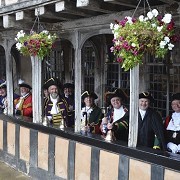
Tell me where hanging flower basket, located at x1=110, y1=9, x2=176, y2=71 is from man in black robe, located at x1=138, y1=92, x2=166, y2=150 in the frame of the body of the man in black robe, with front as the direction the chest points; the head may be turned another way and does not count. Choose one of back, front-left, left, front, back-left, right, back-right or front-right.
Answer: front-left

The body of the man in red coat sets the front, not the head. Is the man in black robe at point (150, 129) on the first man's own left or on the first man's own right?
on the first man's own left

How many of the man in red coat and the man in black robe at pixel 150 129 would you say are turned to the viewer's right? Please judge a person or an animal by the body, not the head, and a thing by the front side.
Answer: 0

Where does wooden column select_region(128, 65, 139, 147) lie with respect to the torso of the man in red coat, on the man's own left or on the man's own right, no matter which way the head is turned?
on the man's own left

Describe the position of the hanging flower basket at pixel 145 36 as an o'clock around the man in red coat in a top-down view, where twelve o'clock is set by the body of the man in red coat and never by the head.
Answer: The hanging flower basket is roughly at 10 o'clock from the man in red coat.

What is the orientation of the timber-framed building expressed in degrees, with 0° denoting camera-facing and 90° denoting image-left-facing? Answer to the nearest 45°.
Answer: approximately 45°

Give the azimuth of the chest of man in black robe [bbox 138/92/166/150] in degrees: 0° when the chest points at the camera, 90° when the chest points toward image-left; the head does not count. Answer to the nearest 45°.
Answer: approximately 45°

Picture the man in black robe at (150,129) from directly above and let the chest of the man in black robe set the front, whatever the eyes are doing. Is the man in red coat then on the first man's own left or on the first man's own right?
on the first man's own right
